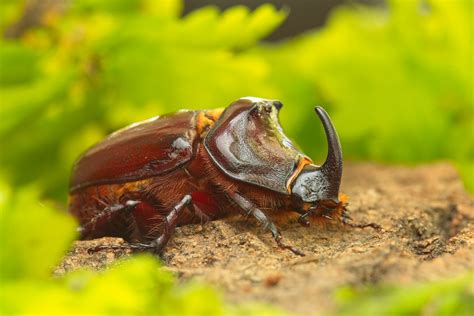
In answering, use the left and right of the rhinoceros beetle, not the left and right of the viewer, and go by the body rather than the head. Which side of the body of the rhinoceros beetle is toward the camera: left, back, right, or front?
right
